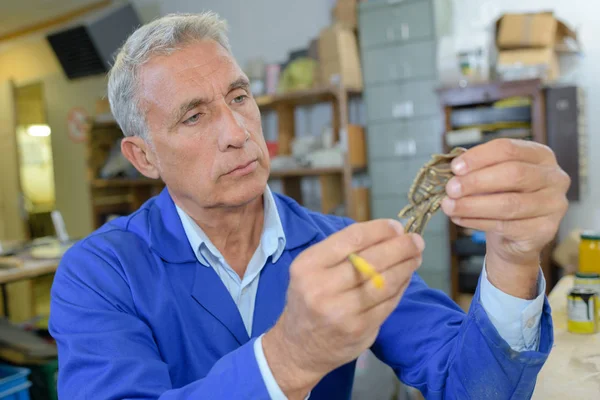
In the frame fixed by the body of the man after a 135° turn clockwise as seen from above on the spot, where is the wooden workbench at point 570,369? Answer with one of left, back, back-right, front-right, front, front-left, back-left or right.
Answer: back

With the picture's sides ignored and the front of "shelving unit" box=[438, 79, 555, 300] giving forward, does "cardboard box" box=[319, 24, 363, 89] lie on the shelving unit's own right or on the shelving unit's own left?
on the shelving unit's own right

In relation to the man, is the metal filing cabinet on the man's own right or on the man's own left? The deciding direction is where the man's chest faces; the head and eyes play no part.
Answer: on the man's own left

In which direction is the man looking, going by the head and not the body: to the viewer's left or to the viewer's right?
to the viewer's right

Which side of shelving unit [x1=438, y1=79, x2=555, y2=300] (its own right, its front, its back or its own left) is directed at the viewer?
front

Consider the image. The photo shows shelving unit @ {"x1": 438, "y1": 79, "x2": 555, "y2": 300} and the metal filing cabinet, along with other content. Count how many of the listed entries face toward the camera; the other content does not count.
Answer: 2

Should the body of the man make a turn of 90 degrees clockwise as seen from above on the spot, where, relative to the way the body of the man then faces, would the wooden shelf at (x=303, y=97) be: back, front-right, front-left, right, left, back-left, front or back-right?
back-right

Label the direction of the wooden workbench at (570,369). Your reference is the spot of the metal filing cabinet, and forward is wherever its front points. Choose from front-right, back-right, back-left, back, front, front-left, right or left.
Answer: front

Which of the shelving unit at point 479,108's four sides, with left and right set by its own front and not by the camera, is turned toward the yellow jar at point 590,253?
front

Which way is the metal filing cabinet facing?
toward the camera

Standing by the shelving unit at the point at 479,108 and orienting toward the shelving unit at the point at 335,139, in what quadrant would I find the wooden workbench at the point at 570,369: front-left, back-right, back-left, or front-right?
back-left
